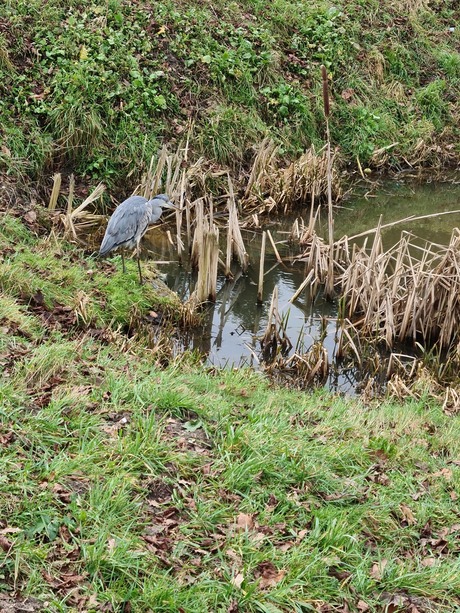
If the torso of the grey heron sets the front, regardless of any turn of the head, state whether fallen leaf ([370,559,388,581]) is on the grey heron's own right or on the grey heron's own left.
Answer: on the grey heron's own right

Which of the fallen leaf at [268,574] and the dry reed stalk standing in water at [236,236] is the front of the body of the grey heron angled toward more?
the dry reed stalk standing in water

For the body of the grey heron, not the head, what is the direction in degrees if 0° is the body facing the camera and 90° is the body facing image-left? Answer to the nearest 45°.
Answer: approximately 270°

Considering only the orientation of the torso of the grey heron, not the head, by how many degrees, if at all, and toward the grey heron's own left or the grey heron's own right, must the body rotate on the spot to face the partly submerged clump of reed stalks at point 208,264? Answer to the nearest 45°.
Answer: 0° — it already faces it

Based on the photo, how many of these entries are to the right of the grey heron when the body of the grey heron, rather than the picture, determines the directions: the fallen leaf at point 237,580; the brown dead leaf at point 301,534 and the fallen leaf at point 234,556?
3

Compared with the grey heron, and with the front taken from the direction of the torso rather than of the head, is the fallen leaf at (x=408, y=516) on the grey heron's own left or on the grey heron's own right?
on the grey heron's own right

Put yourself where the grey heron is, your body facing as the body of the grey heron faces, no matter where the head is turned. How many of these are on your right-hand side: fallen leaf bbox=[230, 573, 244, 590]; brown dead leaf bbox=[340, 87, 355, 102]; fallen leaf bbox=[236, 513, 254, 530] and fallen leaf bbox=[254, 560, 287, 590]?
3

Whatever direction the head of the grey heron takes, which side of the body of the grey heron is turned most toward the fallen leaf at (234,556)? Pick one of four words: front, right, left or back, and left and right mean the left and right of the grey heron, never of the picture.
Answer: right

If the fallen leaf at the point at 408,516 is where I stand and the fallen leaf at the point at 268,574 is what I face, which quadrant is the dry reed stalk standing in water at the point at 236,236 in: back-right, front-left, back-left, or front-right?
back-right

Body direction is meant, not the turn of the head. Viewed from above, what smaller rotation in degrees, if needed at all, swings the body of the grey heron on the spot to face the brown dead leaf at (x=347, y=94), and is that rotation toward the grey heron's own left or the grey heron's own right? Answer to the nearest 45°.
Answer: approximately 45° to the grey heron's own left

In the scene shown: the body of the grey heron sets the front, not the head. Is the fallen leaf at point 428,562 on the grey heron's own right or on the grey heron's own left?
on the grey heron's own right

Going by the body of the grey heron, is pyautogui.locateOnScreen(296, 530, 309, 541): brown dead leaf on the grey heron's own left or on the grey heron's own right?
on the grey heron's own right
